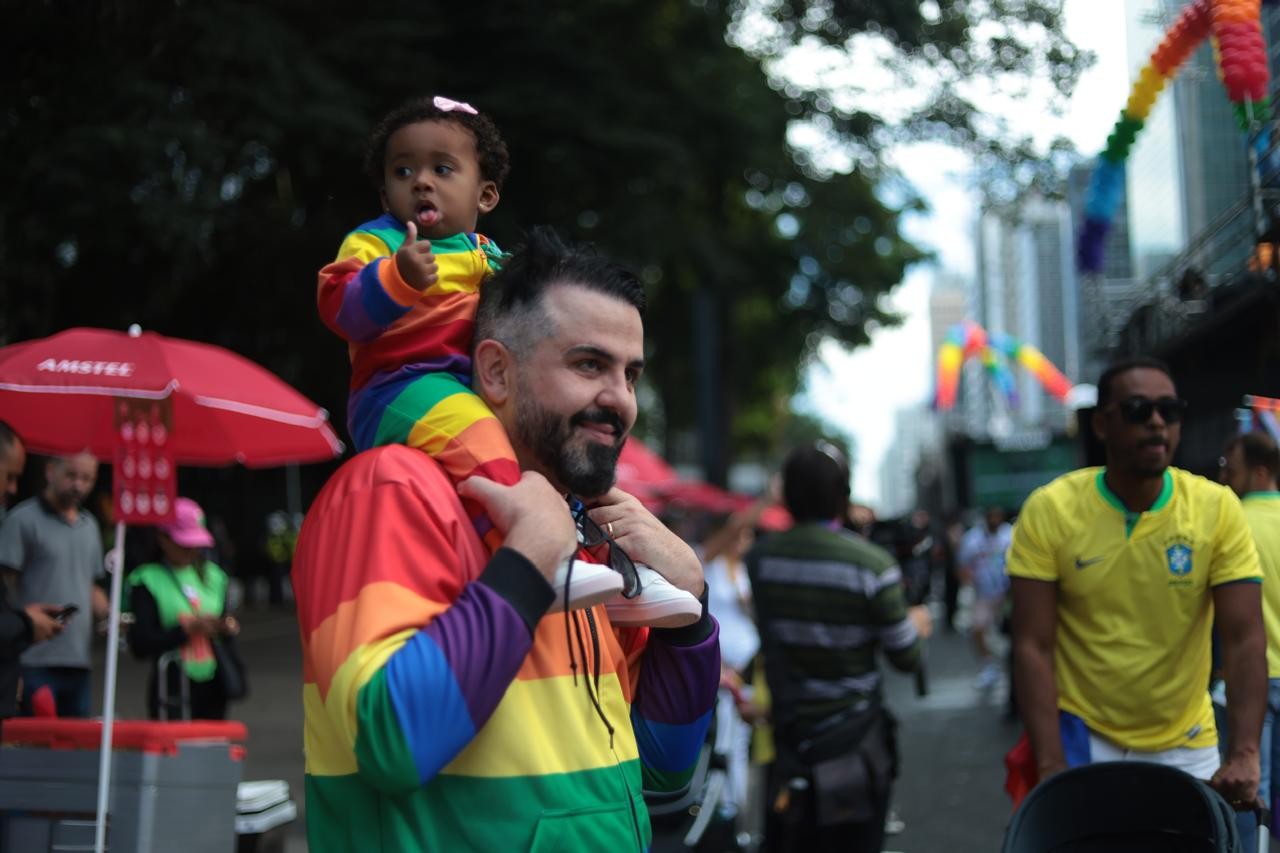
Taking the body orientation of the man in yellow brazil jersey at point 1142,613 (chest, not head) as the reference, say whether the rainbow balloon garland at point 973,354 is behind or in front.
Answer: behind

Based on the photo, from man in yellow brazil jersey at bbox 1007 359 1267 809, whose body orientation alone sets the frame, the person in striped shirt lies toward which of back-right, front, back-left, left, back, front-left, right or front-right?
back-right

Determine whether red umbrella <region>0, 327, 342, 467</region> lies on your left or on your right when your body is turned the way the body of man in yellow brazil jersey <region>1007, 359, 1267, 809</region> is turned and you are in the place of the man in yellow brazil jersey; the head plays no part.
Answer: on your right

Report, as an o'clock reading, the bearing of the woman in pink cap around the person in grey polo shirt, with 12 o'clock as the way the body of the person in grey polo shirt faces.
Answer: The woman in pink cap is roughly at 9 o'clock from the person in grey polo shirt.

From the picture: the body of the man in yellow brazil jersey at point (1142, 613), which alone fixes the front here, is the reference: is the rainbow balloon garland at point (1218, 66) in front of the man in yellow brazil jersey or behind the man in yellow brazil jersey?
behind

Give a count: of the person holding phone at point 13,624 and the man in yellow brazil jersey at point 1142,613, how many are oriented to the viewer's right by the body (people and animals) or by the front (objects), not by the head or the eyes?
1

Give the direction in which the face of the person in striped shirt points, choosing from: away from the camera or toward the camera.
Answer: away from the camera

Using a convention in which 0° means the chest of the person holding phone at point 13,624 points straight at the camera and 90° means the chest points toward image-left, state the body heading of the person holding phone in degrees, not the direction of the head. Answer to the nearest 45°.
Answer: approximately 270°
